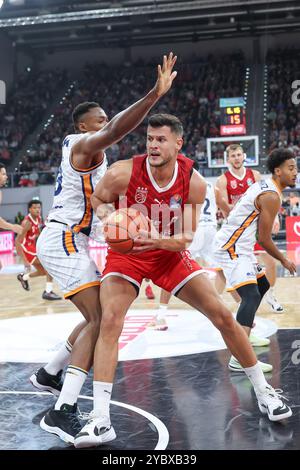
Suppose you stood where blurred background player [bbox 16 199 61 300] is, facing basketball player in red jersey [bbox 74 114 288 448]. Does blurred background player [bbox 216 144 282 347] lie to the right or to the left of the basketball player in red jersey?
left

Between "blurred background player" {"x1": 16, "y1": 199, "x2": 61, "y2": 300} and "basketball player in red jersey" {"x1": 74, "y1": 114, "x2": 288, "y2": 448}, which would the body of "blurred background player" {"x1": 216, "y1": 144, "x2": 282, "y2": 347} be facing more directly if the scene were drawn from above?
the basketball player in red jersey

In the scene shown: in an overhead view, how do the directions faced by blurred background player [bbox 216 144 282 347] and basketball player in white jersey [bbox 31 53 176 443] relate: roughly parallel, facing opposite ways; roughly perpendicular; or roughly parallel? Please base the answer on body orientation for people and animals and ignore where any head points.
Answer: roughly perpendicular

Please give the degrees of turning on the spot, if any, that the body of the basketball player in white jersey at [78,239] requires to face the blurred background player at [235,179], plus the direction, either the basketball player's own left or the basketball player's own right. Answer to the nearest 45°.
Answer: approximately 45° to the basketball player's own left

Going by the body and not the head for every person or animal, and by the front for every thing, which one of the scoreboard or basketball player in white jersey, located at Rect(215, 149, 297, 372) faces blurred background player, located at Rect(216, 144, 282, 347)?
the scoreboard

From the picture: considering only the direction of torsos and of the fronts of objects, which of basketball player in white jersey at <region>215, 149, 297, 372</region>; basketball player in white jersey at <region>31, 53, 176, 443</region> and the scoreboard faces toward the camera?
the scoreboard

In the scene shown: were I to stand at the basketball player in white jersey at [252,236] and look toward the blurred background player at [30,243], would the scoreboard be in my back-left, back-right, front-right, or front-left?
front-right

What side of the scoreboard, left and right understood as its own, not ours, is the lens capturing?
front

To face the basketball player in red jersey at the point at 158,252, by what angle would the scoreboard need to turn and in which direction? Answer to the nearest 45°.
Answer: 0° — it already faces them

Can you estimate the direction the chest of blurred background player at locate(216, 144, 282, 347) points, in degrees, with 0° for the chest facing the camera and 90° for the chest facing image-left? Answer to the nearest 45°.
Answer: approximately 0°

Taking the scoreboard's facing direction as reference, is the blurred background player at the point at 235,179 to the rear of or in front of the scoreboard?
in front

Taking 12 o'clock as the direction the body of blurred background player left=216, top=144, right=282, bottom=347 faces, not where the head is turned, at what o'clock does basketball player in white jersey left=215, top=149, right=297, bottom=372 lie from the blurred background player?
The basketball player in white jersey is roughly at 12 o'clock from the blurred background player.

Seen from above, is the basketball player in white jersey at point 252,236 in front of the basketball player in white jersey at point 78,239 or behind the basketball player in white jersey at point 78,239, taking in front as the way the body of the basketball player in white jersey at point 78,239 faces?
in front

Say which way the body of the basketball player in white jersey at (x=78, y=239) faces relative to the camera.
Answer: to the viewer's right

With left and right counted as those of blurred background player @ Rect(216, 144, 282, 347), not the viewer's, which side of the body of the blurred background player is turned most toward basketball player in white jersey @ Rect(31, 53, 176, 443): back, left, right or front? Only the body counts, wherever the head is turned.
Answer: front
